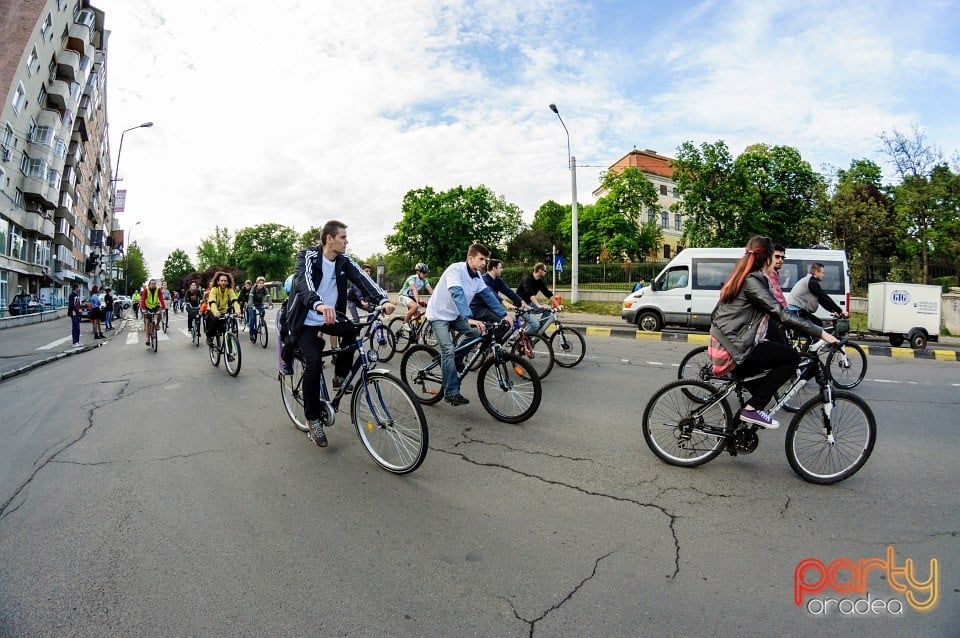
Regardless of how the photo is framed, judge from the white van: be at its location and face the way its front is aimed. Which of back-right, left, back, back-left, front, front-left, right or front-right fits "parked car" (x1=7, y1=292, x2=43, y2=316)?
front

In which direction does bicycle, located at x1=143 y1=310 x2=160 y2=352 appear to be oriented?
toward the camera

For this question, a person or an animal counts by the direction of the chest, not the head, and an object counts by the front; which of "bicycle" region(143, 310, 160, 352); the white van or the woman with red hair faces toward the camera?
the bicycle

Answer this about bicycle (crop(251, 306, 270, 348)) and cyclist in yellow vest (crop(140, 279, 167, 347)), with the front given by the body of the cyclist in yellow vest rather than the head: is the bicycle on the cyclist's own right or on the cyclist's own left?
on the cyclist's own left

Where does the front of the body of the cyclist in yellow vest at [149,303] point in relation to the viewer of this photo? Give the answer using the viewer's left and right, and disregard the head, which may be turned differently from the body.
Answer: facing the viewer

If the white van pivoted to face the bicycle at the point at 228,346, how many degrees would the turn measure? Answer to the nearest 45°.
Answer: approximately 45° to its left

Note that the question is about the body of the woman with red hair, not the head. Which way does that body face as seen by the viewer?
to the viewer's right

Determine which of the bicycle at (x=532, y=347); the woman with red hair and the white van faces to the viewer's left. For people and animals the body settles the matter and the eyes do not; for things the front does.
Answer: the white van

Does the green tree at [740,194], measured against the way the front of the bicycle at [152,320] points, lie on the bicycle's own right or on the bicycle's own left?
on the bicycle's own left

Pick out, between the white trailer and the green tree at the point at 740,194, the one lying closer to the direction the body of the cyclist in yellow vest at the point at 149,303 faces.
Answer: the white trailer

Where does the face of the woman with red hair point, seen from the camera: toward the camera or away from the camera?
away from the camera
